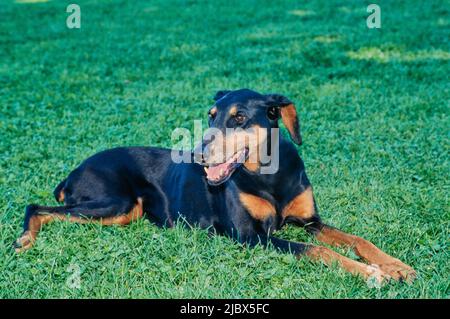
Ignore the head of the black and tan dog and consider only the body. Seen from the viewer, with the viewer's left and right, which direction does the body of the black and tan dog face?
facing the viewer and to the right of the viewer
